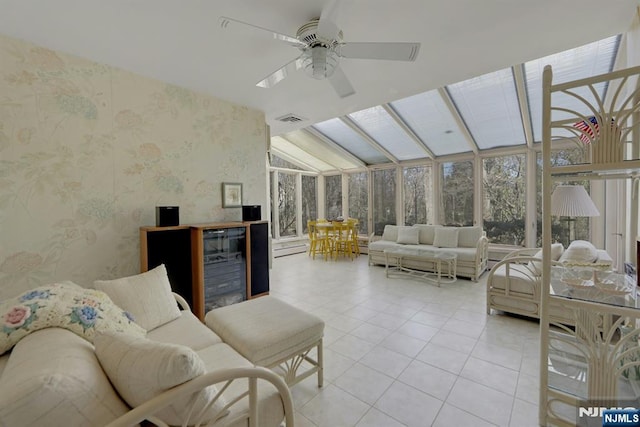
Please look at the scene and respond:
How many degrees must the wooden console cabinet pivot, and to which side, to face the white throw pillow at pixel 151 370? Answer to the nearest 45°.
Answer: approximately 45° to its right

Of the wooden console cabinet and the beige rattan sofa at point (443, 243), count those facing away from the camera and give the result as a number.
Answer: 0

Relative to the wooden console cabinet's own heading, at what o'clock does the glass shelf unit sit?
The glass shelf unit is roughly at 12 o'clock from the wooden console cabinet.

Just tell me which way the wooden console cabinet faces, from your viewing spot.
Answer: facing the viewer and to the right of the viewer

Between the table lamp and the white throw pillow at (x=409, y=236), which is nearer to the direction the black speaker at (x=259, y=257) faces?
the table lamp

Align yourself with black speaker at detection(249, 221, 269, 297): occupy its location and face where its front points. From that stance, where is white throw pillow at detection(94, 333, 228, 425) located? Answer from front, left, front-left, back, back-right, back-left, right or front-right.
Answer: front-right

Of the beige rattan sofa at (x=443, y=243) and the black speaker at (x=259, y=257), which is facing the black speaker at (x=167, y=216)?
the beige rattan sofa

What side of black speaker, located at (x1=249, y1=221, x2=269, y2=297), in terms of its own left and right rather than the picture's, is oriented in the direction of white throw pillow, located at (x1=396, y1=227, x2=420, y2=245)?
left
